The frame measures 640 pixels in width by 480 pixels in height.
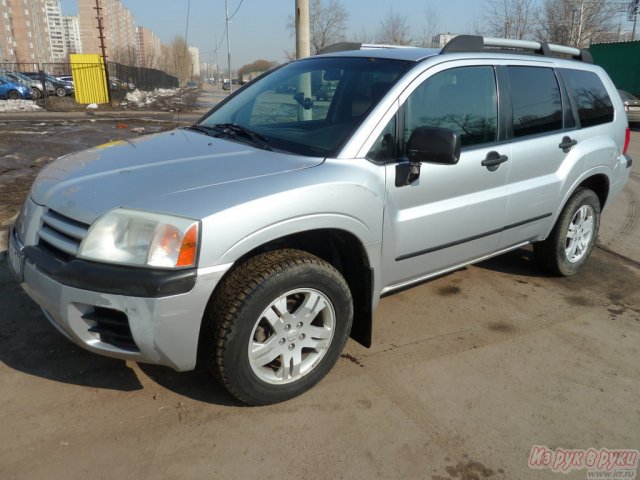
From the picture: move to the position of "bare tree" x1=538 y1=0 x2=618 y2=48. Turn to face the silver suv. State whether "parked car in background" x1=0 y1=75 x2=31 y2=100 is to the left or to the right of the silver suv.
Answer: right

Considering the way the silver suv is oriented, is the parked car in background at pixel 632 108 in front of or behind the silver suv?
behind

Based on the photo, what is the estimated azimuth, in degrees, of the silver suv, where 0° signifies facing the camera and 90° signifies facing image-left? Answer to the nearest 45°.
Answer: approximately 45°

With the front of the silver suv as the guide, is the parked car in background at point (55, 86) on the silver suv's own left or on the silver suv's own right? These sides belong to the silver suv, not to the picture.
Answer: on the silver suv's own right

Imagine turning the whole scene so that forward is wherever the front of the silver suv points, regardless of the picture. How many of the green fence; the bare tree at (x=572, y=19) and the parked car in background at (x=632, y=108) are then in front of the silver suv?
0

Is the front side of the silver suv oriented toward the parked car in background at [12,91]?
no

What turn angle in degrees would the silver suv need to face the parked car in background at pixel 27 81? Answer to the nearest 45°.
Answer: approximately 90° to its right

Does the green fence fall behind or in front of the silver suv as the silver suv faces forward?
behind

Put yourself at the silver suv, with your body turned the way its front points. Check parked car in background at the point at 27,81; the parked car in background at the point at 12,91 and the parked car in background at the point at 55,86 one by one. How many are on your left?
0

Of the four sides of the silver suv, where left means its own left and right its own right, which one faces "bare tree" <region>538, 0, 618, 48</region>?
back
